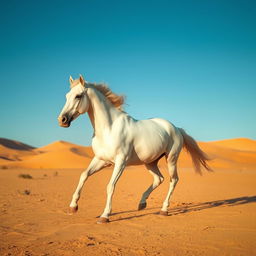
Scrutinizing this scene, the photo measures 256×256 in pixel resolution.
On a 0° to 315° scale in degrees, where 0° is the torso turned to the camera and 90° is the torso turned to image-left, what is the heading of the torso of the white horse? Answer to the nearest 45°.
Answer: approximately 45°
